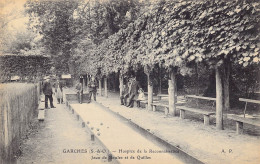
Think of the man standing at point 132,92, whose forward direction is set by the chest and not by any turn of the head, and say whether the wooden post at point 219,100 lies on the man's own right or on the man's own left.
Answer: on the man's own left

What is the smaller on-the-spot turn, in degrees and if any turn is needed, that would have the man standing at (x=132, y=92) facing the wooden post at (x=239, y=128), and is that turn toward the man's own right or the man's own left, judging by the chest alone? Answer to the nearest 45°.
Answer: approximately 90° to the man's own left

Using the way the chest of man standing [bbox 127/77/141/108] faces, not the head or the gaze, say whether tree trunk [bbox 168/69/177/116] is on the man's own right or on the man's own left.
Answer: on the man's own left

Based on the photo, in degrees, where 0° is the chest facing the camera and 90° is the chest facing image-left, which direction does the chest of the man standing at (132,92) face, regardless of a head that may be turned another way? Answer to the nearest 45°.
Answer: approximately 45°
